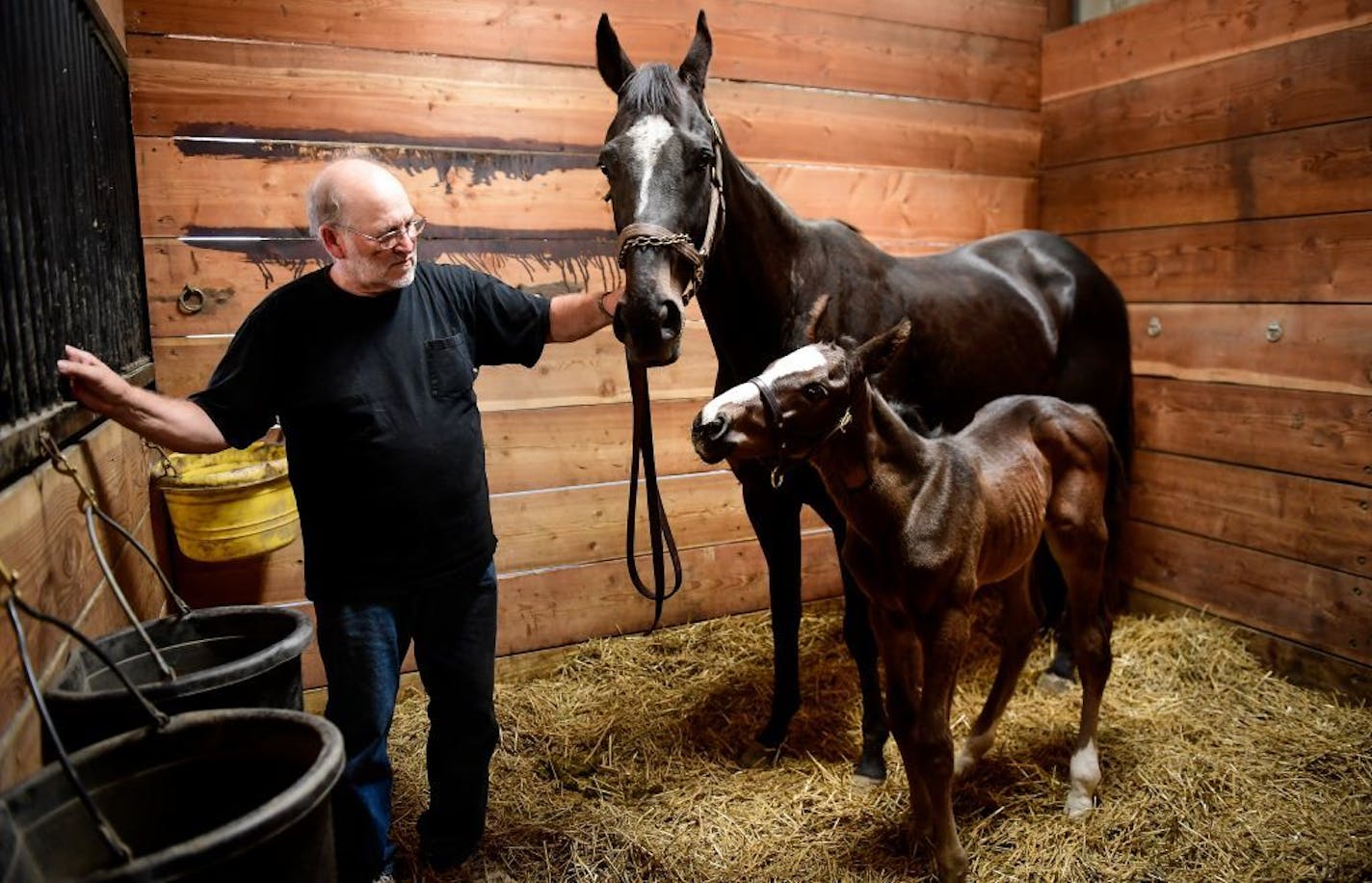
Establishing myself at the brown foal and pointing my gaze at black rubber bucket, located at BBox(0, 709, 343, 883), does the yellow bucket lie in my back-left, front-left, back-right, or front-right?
front-right

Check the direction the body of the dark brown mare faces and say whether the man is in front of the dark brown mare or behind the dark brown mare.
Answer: in front

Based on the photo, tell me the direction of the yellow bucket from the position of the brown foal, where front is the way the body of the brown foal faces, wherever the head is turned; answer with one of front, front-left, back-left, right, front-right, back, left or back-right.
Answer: front-right

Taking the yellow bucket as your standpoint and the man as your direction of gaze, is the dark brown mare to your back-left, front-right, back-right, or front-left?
front-left

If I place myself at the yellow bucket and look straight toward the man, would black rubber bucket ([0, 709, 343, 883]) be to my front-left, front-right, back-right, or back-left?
front-right

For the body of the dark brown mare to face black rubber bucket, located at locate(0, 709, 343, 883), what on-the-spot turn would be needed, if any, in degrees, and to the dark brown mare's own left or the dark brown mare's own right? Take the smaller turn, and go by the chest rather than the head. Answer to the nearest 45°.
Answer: approximately 45° to the dark brown mare's own left

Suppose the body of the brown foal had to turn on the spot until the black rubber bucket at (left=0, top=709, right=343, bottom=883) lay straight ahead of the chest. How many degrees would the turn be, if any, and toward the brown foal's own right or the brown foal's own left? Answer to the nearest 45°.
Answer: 0° — it already faces it

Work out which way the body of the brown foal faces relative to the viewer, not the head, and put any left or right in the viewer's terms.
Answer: facing the viewer and to the left of the viewer

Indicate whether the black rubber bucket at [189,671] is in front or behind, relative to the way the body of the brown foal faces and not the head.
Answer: in front

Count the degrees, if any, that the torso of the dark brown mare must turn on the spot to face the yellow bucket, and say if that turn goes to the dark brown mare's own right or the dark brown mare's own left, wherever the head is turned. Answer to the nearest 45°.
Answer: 0° — it already faces it

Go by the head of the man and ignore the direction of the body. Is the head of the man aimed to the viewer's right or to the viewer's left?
to the viewer's right

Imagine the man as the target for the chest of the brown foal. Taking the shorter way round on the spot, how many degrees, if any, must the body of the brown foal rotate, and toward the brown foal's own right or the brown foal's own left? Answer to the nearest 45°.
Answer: approximately 45° to the brown foal's own right

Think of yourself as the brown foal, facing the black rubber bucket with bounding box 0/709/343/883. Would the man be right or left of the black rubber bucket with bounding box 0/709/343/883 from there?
right

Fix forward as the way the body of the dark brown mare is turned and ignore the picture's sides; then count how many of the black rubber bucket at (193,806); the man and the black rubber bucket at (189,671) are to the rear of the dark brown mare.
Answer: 0

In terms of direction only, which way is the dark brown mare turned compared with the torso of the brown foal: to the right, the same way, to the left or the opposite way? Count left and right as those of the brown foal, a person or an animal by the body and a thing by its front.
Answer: the same way

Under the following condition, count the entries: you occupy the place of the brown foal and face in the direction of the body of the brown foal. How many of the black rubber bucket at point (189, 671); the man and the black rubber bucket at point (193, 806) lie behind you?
0
